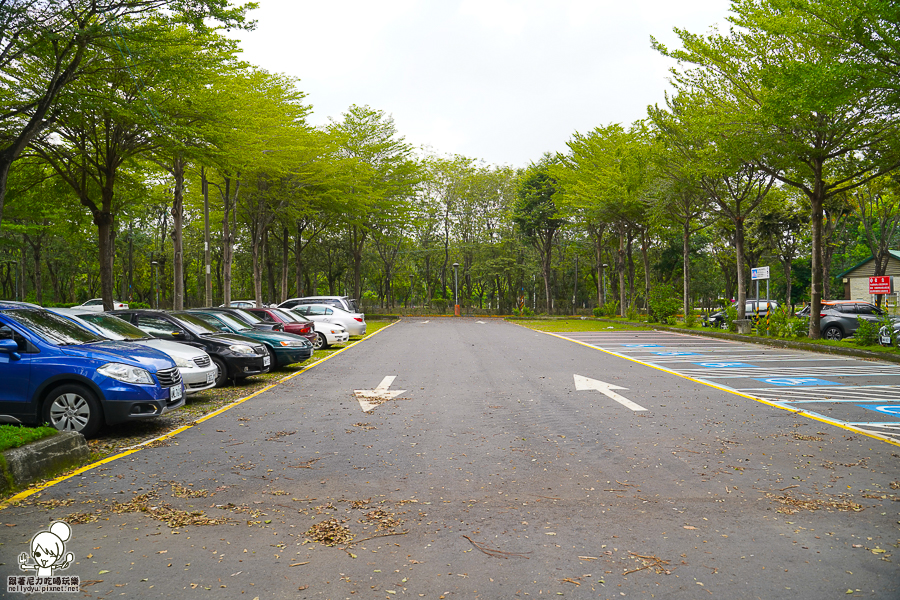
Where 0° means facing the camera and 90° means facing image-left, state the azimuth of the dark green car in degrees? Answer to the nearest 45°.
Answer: approximately 315°

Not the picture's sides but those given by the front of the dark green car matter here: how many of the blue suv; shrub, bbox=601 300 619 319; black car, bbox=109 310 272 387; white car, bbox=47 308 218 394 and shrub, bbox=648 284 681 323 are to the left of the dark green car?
2

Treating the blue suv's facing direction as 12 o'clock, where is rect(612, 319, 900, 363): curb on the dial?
The curb is roughly at 10 o'clock from the blue suv.

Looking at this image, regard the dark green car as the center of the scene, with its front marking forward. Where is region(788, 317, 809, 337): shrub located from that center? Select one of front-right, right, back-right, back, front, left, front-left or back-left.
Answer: front-left

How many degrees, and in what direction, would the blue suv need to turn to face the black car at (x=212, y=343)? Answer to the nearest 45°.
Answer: approximately 90° to its left

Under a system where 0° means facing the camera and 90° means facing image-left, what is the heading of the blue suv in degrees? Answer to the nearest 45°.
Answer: approximately 315°

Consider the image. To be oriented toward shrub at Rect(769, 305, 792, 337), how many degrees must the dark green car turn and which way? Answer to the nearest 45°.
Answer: approximately 45° to its left

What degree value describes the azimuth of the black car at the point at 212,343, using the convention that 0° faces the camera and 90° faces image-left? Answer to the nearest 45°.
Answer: approximately 315°

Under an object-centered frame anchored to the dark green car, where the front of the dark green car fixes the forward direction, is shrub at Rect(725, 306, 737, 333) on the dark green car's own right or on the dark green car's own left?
on the dark green car's own left

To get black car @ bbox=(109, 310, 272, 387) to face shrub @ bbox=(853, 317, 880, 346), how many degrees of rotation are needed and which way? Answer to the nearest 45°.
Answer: approximately 45° to its left
